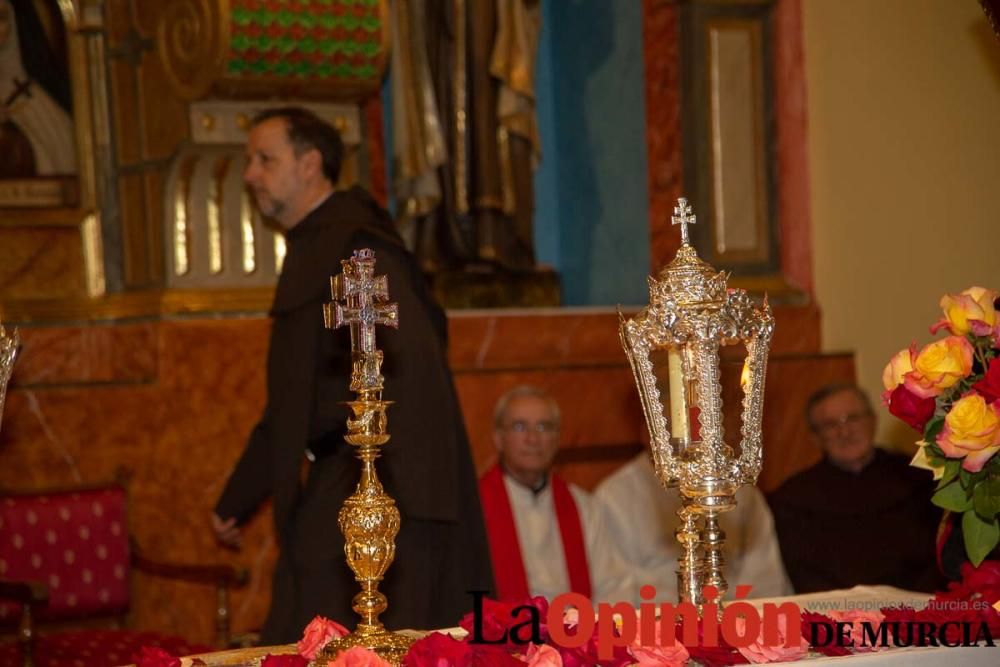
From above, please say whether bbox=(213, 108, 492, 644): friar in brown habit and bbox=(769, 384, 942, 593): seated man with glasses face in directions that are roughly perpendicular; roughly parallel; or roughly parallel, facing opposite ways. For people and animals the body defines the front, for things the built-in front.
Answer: roughly perpendicular

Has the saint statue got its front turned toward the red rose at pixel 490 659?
yes

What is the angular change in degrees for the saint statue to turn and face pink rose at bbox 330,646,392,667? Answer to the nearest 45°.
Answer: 0° — it already faces it

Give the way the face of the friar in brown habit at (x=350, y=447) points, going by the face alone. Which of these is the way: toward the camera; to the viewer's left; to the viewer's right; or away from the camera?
to the viewer's left

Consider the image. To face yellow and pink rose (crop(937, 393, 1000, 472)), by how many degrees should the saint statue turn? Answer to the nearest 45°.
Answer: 0° — it already faces it

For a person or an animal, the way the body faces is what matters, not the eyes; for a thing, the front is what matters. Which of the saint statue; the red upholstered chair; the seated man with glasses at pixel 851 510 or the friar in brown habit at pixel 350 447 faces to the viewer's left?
the friar in brown habit

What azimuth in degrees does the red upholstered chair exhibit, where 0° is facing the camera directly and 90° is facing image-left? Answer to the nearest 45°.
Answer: approximately 315°

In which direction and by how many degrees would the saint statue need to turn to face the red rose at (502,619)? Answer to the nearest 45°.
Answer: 0° — it already faces it

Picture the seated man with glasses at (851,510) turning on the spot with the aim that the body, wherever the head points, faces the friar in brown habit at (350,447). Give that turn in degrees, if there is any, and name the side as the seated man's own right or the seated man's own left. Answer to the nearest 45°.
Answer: approximately 45° to the seated man's own right

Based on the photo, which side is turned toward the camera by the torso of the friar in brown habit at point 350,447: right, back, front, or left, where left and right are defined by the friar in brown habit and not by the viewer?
left

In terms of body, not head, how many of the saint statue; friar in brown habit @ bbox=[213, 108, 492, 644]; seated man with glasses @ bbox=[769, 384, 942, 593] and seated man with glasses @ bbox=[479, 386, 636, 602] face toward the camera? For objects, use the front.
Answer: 3
